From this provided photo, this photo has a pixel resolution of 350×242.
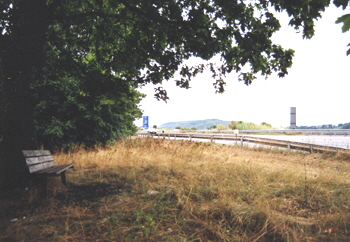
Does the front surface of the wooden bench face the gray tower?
no

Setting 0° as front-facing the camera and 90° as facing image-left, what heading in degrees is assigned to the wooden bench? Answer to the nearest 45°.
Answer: approximately 315°

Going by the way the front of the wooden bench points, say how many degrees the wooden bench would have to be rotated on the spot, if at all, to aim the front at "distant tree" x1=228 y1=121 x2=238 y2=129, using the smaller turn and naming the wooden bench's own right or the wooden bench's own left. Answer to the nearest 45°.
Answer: approximately 90° to the wooden bench's own left

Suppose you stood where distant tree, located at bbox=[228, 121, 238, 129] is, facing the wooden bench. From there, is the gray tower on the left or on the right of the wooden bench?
left
